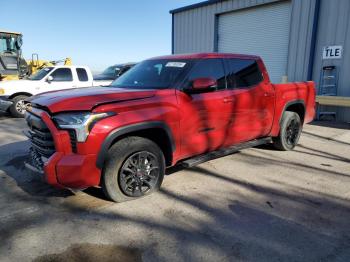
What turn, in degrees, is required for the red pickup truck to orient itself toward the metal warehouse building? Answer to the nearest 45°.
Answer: approximately 180°

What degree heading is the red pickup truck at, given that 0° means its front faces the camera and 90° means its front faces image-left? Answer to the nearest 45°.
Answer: approximately 45°

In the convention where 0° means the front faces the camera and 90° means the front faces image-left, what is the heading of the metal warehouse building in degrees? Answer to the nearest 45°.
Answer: approximately 45°

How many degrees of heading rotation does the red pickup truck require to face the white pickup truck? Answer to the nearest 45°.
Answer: approximately 90° to its right

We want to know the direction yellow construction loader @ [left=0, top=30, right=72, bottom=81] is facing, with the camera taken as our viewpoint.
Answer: facing to the right of the viewer
